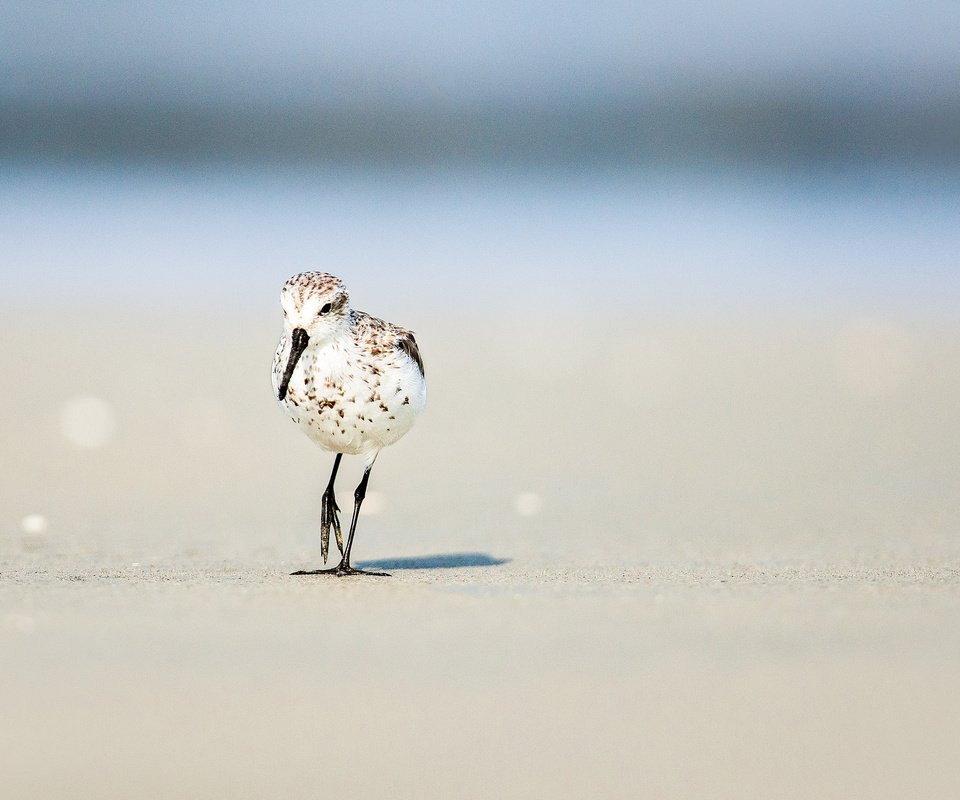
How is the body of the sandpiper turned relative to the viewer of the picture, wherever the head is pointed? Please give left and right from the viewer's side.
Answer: facing the viewer and to the left of the viewer
